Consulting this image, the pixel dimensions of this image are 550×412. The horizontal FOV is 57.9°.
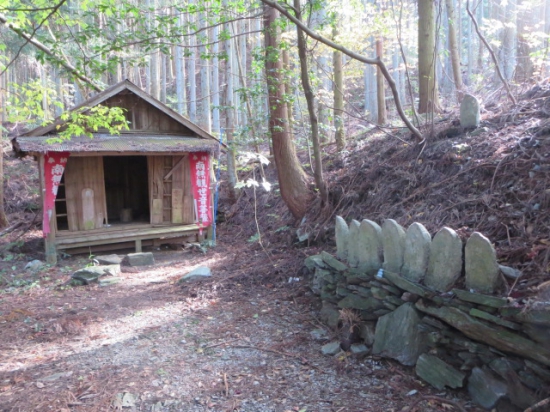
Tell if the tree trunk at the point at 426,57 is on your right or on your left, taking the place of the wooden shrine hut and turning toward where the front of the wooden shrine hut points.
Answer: on your left

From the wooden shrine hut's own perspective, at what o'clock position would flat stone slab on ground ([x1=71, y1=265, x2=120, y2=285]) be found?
The flat stone slab on ground is roughly at 1 o'clock from the wooden shrine hut.

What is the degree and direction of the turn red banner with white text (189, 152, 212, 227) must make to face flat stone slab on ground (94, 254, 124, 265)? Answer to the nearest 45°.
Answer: approximately 45° to its right

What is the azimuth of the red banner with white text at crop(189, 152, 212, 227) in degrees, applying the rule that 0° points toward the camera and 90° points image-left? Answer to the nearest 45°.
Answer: approximately 0°

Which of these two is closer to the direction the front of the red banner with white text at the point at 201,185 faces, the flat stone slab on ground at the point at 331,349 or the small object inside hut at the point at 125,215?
the flat stone slab on ground

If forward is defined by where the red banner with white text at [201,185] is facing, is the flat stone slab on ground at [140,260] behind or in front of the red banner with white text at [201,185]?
in front

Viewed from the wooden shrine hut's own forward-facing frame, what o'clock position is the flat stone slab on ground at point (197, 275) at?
The flat stone slab on ground is roughly at 12 o'clock from the wooden shrine hut.
